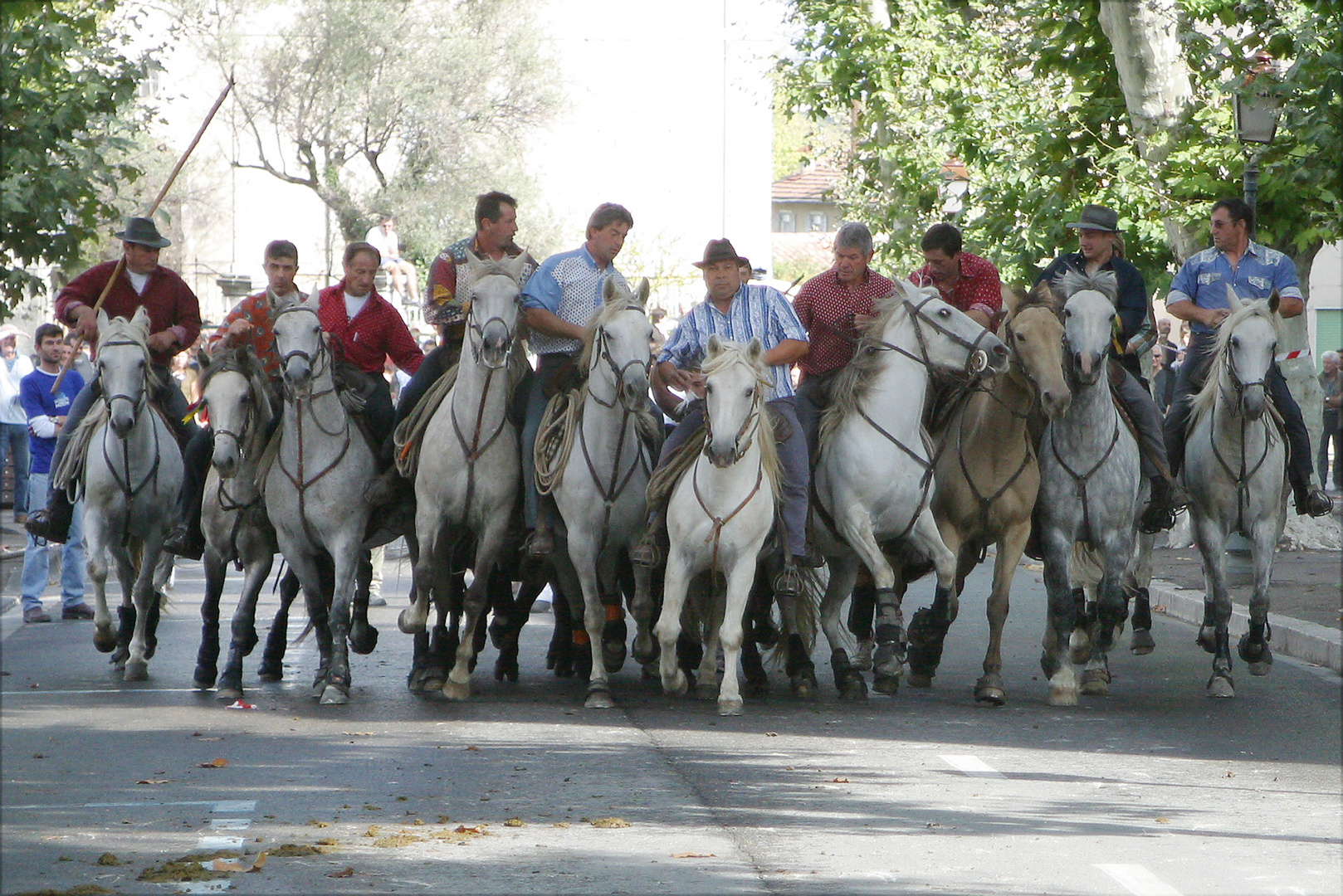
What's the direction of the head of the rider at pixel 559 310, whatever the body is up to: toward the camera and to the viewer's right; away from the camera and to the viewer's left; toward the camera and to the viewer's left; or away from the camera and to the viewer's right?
toward the camera and to the viewer's right

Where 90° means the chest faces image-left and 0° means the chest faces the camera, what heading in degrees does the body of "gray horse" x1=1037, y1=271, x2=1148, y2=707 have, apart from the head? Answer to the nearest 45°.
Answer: approximately 0°

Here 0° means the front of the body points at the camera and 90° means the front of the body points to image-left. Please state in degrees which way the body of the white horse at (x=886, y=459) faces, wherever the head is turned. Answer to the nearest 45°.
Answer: approximately 315°

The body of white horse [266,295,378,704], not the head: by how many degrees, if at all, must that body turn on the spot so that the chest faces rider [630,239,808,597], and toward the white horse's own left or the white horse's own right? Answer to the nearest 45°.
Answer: approximately 90° to the white horse's own left

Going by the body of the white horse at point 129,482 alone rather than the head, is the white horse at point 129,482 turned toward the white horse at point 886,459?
no

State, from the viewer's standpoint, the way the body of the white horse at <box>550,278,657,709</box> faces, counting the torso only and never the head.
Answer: toward the camera

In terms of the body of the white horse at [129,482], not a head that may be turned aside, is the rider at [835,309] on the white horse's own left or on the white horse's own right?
on the white horse's own left

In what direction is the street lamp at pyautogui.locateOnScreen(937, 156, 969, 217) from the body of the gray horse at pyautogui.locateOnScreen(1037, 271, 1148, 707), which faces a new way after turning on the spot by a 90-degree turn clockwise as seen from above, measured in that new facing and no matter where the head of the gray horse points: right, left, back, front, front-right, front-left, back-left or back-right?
right

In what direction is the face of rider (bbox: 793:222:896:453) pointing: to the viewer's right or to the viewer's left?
to the viewer's left

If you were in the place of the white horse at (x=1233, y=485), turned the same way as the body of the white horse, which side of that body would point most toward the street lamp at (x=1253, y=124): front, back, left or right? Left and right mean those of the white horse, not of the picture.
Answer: back

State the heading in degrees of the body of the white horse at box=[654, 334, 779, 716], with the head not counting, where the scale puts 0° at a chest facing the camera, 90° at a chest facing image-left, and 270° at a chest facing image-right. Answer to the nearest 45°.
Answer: approximately 0°

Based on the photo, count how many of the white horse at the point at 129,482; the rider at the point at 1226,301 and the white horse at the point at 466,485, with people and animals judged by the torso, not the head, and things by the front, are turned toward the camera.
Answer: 3

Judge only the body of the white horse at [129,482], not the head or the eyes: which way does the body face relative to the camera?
toward the camera

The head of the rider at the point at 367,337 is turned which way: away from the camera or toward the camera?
toward the camera

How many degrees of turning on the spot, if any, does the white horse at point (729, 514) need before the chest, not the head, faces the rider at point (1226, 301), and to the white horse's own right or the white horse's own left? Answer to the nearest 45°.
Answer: approximately 135° to the white horse's own left
